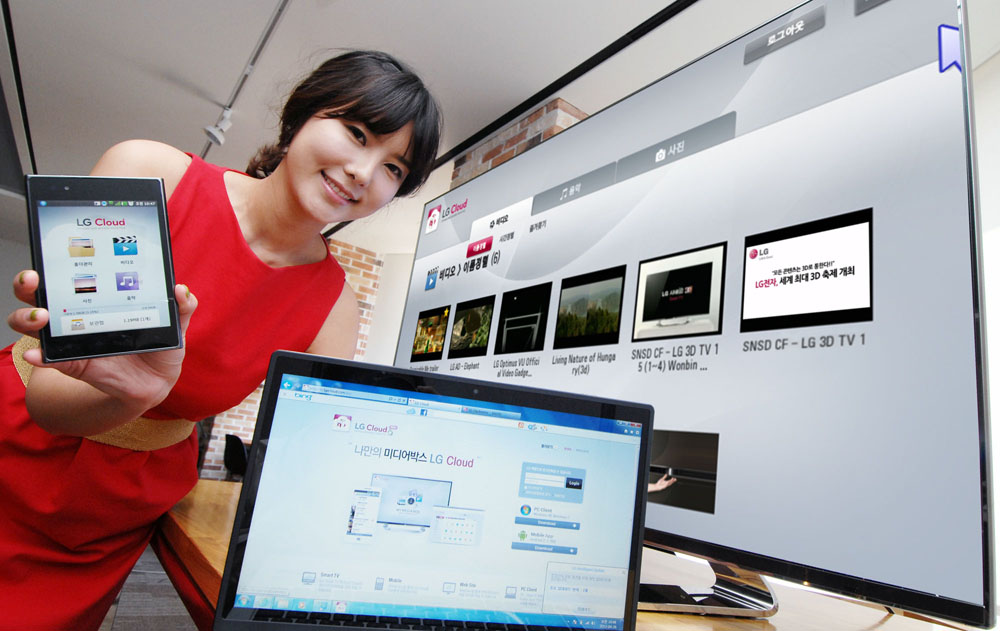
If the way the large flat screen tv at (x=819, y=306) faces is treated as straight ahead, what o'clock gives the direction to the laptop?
The laptop is roughly at 12 o'clock from the large flat screen tv.

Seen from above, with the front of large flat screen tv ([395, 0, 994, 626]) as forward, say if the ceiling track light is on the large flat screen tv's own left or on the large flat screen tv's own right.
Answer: on the large flat screen tv's own right

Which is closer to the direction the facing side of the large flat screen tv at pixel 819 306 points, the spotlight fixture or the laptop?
the laptop

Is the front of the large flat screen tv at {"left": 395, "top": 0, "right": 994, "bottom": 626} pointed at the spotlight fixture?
no

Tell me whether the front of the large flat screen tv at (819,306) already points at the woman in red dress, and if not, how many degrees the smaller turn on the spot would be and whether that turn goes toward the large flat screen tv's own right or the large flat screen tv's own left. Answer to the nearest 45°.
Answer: approximately 45° to the large flat screen tv's own right

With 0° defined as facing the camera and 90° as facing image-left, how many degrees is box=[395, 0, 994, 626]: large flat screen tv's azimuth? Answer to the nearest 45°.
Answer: approximately 45°
